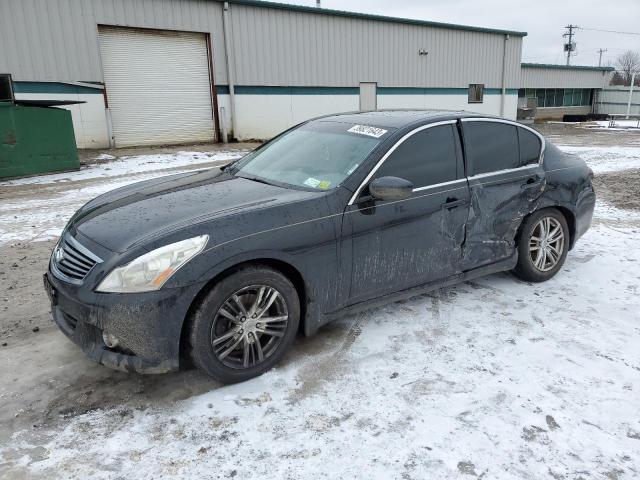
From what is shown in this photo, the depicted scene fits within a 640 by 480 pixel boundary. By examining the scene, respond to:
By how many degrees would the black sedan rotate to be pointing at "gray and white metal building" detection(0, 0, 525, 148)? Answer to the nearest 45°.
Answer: approximately 135° to its right

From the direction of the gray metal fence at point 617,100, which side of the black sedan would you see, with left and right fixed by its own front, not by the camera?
back

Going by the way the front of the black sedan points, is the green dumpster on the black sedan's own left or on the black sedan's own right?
on the black sedan's own right

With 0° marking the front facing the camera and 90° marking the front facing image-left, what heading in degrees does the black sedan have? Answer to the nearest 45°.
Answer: approximately 45°
